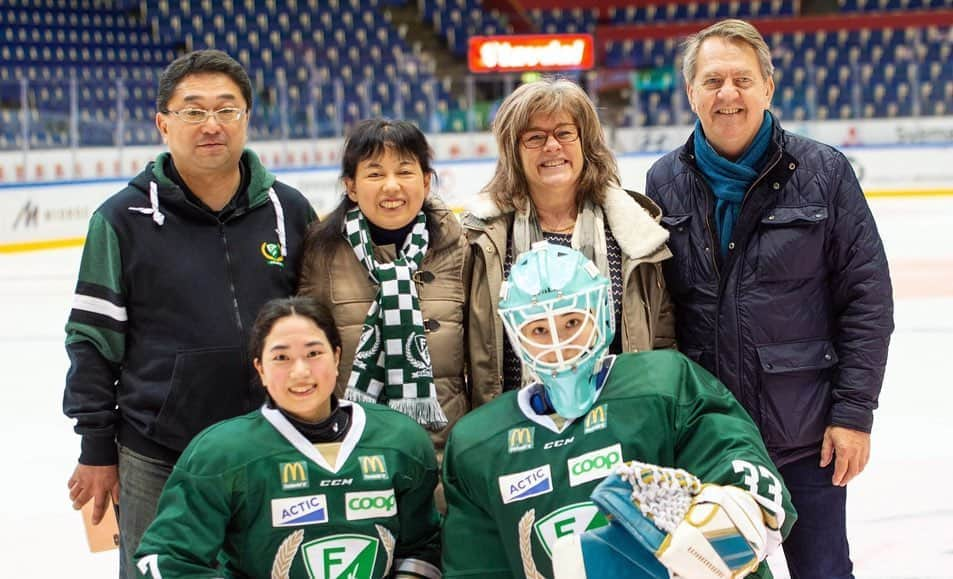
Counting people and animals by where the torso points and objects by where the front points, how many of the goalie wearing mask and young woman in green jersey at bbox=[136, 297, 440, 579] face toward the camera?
2

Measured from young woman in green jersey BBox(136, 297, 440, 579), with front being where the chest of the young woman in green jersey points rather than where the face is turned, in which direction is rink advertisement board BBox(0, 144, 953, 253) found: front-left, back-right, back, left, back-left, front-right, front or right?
back

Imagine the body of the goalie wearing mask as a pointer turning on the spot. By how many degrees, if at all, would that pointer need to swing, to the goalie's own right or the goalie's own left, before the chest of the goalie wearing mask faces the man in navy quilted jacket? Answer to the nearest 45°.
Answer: approximately 135° to the goalie's own left

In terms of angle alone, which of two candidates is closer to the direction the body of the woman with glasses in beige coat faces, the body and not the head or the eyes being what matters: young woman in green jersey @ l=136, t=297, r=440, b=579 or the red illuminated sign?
the young woman in green jersey

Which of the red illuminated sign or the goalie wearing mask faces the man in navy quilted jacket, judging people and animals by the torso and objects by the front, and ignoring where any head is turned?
the red illuminated sign

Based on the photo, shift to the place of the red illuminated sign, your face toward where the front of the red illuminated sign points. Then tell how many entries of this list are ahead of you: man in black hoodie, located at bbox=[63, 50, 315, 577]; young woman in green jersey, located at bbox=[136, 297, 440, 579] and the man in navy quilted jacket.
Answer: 3

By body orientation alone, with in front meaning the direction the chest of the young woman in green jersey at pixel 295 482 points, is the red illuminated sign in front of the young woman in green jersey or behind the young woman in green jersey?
behind

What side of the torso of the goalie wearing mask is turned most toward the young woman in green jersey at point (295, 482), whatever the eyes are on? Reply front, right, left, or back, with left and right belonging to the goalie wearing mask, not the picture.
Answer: right

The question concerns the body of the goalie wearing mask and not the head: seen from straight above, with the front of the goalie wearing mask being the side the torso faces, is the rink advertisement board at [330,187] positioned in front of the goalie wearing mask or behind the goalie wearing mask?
behind
